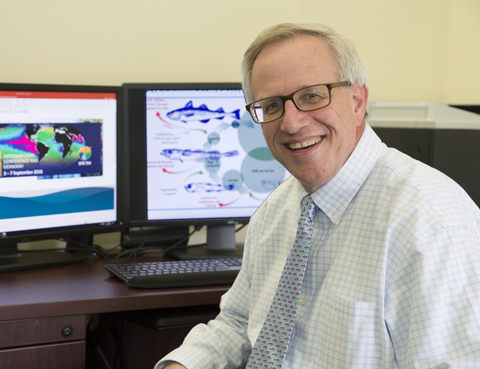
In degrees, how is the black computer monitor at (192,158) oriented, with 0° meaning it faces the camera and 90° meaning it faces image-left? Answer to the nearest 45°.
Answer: approximately 0°

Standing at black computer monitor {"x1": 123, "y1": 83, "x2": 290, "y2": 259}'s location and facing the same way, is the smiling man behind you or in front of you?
in front

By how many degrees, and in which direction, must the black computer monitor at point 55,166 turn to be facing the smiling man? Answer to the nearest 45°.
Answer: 0° — it already faces them

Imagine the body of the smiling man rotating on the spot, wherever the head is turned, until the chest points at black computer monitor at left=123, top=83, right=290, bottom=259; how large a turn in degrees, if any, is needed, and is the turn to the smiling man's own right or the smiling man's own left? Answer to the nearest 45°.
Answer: approximately 90° to the smiling man's own right

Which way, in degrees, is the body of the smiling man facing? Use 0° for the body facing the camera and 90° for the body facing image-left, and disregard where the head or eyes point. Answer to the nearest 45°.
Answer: approximately 45°

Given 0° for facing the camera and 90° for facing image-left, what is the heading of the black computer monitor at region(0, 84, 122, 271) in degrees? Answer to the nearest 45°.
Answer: approximately 315°

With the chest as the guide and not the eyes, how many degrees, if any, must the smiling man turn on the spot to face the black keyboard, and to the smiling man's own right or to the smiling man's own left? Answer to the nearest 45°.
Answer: approximately 90° to the smiling man's own right
